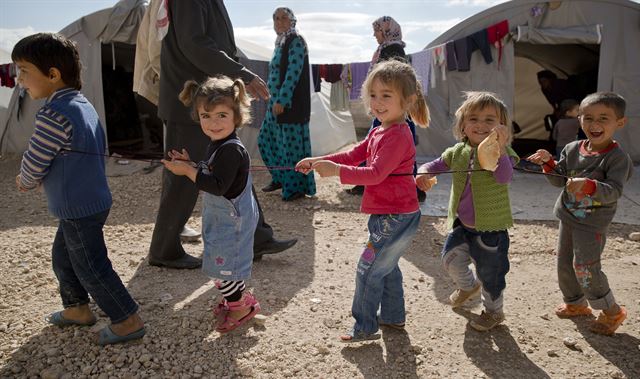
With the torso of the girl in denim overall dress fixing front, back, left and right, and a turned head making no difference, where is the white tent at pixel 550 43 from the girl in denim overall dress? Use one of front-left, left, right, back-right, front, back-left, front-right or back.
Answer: back

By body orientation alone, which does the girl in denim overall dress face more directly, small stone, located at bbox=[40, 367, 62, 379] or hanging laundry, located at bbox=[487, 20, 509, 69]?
the small stone

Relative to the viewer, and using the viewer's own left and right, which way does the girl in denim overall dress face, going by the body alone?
facing the viewer and to the left of the viewer

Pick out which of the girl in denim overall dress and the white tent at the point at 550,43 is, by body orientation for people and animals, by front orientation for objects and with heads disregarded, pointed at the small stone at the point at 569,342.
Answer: the white tent

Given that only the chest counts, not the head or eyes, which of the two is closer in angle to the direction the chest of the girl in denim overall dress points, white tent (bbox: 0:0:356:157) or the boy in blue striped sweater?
the boy in blue striped sweater

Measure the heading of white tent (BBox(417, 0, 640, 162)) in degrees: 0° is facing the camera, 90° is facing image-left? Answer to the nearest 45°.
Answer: approximately 0°

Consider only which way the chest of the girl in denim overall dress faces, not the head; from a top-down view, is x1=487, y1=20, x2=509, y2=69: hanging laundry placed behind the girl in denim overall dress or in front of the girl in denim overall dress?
behind

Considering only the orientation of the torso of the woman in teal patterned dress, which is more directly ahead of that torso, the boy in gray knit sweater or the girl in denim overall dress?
the girl in denim overall dress

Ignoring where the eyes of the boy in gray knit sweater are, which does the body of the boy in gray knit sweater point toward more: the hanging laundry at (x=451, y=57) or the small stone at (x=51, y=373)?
the small stone

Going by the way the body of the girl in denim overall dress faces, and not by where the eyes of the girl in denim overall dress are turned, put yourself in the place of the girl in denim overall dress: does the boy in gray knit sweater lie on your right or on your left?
on your left

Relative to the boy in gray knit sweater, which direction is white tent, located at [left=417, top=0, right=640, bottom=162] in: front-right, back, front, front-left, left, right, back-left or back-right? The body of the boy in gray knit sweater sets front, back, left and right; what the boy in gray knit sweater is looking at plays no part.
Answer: back-right

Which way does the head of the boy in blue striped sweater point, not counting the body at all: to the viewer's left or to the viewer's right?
to the viewer's left

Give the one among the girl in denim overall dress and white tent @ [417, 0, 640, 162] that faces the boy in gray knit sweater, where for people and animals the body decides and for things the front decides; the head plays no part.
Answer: the white tent
